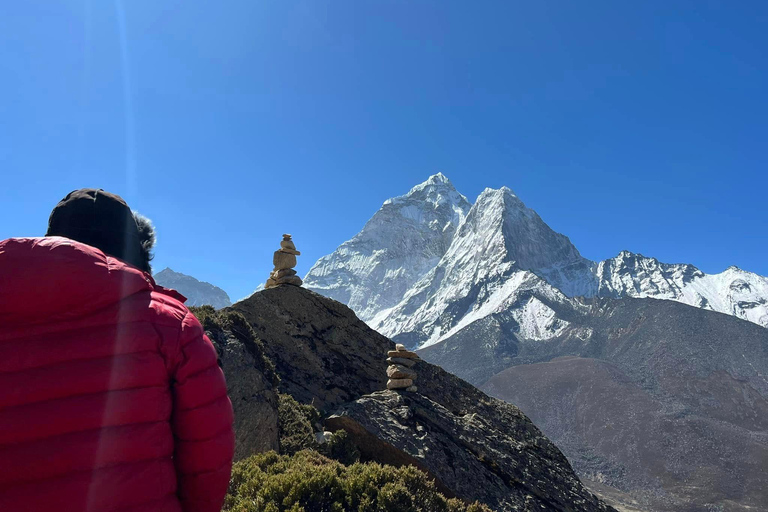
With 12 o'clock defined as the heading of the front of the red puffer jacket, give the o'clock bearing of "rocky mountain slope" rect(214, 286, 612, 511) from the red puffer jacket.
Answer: The rocky mountain slope is roughly at 1 o'clock from the red puffer jacket.

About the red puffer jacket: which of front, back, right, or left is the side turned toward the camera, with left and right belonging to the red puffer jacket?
back

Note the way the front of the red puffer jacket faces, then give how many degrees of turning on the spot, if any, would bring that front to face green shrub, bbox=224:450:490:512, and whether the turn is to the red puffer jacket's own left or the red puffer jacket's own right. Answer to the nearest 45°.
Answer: approximately 45° to the red puffer jacket's own right

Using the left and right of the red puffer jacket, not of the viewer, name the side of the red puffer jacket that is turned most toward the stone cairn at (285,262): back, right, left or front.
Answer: front

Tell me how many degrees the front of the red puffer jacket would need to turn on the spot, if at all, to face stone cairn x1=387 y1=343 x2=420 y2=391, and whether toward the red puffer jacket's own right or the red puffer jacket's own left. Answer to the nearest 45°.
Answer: approximately 45° to the red puffer jacket's own right
